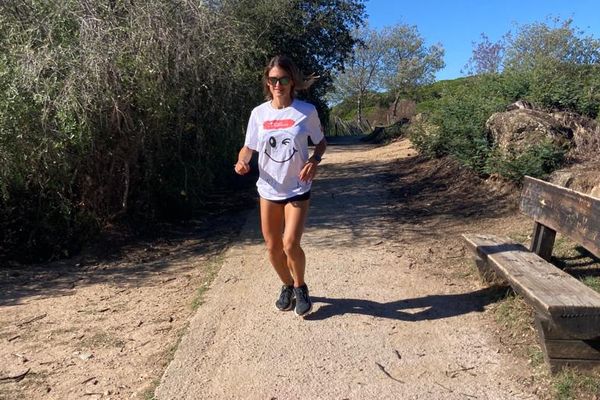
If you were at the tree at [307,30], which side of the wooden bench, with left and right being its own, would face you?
right

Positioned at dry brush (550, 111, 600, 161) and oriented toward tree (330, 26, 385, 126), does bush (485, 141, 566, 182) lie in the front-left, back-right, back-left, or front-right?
back-left

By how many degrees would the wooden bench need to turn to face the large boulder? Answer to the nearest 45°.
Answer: approximately 135° to its right

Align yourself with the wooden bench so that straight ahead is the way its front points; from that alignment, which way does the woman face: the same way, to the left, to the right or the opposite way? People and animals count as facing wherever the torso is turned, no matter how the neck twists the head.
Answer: to the left

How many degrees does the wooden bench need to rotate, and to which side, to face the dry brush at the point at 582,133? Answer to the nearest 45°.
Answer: approximately 135° to its right

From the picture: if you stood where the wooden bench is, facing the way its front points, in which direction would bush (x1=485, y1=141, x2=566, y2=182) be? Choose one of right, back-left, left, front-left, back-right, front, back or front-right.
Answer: back-right

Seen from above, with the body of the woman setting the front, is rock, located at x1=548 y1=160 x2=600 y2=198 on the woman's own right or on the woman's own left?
on the woman's own left

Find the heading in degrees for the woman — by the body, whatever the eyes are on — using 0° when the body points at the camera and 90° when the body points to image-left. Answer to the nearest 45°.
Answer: approximately 0°

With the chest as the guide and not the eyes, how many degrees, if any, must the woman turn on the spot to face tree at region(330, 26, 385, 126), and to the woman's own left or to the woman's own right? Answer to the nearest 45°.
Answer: approximately 180°
